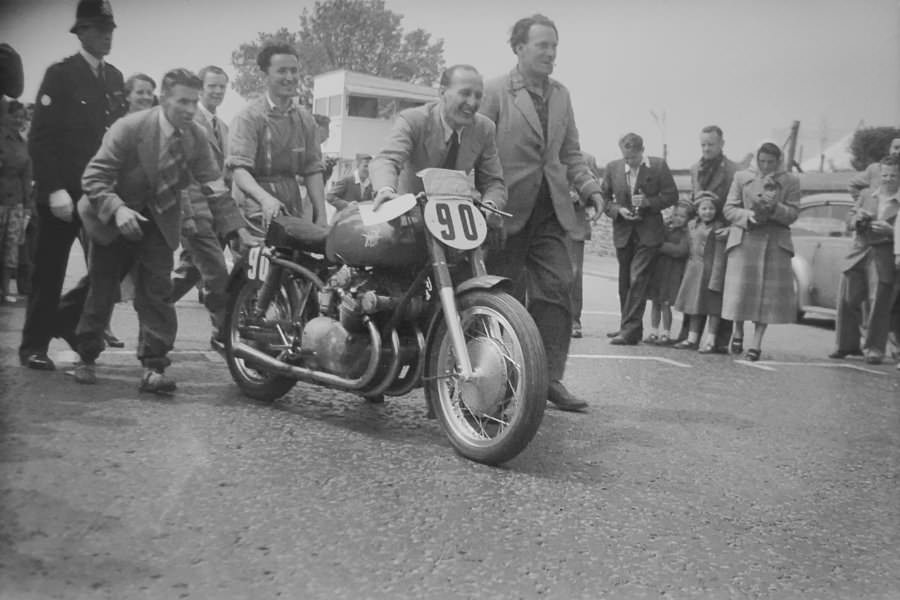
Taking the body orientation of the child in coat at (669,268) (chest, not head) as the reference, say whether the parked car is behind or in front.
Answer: behind

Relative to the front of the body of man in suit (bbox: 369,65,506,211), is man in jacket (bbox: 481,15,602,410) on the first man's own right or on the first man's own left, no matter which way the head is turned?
on the first man's own left

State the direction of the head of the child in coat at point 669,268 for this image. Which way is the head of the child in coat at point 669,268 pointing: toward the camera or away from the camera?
toward the camera

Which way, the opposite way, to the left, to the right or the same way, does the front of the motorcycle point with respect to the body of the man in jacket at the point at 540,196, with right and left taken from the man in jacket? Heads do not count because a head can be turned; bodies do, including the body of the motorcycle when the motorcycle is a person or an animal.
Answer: the same way

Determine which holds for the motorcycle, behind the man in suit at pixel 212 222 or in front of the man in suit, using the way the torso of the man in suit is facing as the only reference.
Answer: in front

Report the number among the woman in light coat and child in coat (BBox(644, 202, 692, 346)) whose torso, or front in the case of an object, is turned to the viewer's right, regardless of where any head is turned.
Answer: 0

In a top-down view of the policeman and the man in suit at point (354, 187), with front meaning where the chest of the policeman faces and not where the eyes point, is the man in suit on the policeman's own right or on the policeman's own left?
on the policeman's own left

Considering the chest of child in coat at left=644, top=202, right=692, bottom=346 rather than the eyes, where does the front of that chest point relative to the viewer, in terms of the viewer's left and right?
facing the viewer and to the left of the viewer

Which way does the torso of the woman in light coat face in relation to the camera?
toward the camera
